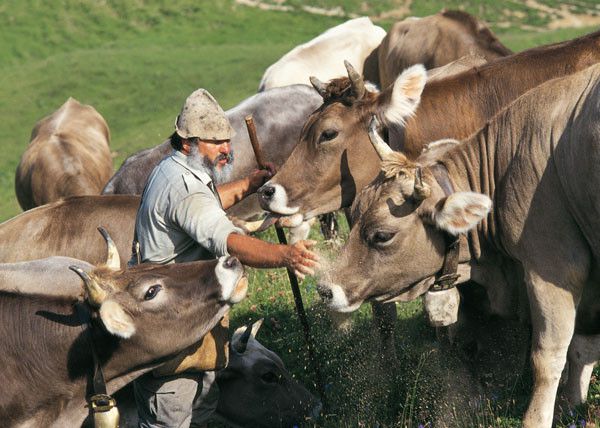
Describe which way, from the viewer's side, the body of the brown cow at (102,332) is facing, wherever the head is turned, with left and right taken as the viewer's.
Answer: facing to the right of the viewer

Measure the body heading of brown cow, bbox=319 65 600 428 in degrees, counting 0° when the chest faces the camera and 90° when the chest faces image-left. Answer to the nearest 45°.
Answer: approximately 90°

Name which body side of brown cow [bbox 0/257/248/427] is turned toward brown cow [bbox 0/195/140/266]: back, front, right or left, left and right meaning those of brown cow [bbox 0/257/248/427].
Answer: left

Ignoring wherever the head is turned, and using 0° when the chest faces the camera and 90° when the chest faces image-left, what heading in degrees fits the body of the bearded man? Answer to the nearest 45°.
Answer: approximately 270°

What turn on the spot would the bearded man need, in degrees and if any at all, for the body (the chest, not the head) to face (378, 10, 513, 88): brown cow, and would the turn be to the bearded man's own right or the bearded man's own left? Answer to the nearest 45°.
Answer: approximately 45° to the bearded man's own left

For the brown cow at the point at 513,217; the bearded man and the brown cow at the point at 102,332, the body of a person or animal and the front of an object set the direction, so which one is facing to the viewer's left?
the brown cow at the point at 513,217
